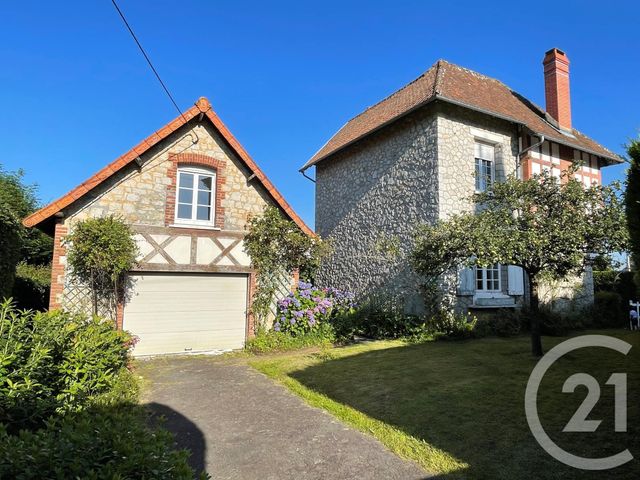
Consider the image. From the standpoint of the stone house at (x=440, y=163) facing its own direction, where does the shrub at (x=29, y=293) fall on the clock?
The shrub is roughly at 4 o'clock from the stone house.

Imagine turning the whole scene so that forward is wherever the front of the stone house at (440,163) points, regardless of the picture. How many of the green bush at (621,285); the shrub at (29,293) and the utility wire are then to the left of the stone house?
1

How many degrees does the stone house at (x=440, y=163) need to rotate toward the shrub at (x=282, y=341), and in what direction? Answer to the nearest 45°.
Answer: approximately 90° to its right

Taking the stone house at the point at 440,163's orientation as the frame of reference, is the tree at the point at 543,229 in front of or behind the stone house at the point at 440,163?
in front

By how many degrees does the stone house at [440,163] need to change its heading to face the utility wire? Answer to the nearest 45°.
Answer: approximately 90° to its right

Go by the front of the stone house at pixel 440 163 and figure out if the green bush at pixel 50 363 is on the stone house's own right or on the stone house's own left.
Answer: on the stone house's own right

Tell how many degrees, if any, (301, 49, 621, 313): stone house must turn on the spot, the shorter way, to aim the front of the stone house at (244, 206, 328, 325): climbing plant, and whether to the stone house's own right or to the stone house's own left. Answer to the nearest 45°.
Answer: approximately 90° to the stone house's own right

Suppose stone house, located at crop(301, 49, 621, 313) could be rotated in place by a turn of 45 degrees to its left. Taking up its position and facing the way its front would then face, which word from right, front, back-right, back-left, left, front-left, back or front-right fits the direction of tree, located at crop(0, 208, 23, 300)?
back-right

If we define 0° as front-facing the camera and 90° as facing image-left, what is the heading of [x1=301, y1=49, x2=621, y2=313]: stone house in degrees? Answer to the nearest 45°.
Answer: approximately 315°

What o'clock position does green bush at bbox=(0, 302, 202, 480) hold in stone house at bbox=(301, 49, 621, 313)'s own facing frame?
The green bush is roughly at 2 o'clock from the stone house.

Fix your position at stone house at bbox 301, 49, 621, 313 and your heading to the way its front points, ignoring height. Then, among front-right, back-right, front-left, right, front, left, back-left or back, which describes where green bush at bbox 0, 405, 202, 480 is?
front-right
